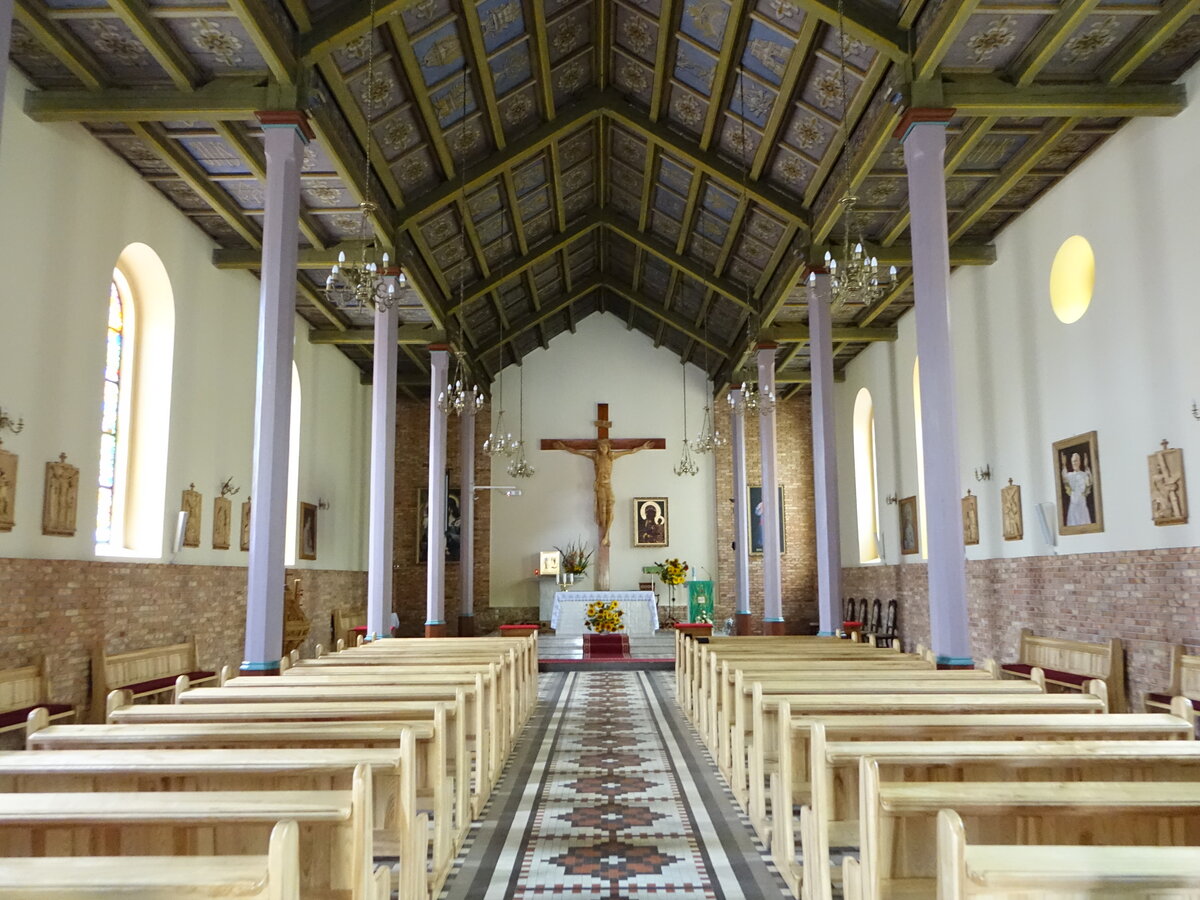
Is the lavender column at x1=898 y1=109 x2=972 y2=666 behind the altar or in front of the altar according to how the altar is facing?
in front

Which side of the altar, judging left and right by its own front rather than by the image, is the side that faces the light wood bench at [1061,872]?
front

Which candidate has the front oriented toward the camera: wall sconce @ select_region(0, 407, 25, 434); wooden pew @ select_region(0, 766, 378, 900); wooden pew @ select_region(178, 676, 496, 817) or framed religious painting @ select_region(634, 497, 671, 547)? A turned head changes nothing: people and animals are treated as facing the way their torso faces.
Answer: the framed religious painting

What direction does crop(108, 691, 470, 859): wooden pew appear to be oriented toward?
away from the camera

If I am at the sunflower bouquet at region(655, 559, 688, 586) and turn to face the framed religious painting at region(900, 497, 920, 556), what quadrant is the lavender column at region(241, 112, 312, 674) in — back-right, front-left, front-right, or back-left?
front-right

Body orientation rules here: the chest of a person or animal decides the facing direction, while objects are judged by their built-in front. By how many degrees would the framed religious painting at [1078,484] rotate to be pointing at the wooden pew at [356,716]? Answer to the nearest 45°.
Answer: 0° — it already faces it

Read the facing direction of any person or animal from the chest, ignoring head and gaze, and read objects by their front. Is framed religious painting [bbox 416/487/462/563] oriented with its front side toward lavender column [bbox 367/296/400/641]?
yes

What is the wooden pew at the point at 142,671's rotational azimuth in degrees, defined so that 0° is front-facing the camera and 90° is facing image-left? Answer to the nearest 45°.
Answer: approximately 315°

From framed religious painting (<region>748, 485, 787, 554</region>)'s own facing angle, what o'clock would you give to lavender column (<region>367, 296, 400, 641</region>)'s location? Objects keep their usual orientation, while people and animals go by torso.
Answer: The lavender column is roughly at 1 o'clock from the framed religious painting.

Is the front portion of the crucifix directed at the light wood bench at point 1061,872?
yes

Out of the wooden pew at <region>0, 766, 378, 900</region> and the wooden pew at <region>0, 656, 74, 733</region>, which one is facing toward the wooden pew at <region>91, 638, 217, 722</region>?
the wooden pew at <region>0, 766, 378, 900</region>

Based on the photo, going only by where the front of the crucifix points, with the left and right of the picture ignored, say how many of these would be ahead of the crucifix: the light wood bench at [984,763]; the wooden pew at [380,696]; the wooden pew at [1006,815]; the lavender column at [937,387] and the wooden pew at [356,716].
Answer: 5

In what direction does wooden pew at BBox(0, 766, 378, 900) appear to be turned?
away from the camera

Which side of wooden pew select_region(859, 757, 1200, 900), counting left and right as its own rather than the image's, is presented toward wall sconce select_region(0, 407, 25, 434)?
left

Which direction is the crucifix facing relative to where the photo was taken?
toward the camera

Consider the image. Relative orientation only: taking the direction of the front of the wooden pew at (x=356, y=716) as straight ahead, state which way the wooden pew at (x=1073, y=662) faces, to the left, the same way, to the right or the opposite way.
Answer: to the left

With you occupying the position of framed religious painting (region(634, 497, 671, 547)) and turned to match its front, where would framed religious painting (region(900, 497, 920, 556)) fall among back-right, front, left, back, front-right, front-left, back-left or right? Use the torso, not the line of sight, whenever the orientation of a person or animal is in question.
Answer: front-left

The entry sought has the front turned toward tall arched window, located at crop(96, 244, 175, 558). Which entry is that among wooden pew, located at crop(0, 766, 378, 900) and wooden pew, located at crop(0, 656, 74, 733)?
wooden pew, located at crop(0, 766, 378, 900)

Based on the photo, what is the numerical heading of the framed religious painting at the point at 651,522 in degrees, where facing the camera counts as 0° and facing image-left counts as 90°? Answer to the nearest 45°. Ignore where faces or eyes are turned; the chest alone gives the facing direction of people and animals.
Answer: approximately 0°

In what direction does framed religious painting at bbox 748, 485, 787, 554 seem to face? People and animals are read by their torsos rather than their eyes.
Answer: toward the camera

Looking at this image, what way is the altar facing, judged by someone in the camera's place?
facing the viewer

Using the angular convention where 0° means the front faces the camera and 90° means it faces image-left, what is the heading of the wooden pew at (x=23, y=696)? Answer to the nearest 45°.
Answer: approximately 315°
